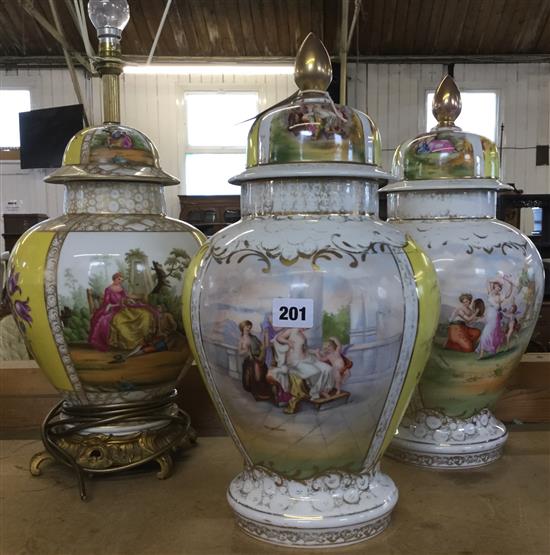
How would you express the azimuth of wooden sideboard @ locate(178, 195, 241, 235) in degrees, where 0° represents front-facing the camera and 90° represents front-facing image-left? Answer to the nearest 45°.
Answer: approximately 0°

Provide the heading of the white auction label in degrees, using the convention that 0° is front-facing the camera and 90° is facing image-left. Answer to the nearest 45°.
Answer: approximately 0°

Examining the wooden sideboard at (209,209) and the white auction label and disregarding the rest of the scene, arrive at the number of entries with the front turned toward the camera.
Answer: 2

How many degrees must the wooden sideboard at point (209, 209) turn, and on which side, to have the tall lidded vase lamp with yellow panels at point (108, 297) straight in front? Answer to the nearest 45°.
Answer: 0° — it already faces it

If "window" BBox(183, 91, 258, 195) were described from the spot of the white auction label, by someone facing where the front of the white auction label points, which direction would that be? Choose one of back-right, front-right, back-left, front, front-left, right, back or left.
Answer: back

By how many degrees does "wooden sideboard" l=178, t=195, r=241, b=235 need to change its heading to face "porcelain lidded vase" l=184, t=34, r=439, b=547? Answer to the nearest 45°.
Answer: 0° — it already faces it

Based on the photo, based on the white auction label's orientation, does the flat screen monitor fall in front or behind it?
behind

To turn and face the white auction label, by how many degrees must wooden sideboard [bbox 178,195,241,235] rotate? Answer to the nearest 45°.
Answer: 0° — it already faces it
